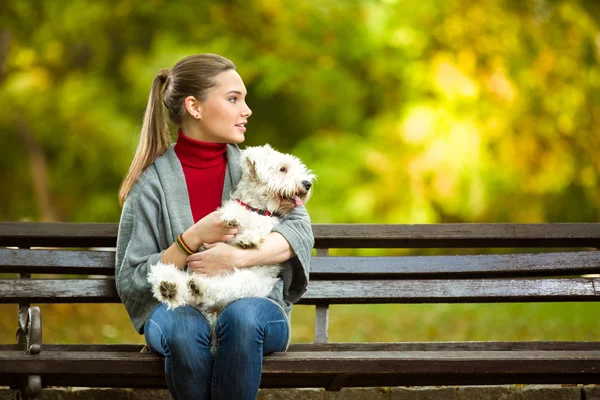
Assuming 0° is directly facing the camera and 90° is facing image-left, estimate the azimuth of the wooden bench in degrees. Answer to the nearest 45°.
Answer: approximately 0°

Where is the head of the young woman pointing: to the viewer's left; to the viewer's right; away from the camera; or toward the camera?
to the viewer's right
